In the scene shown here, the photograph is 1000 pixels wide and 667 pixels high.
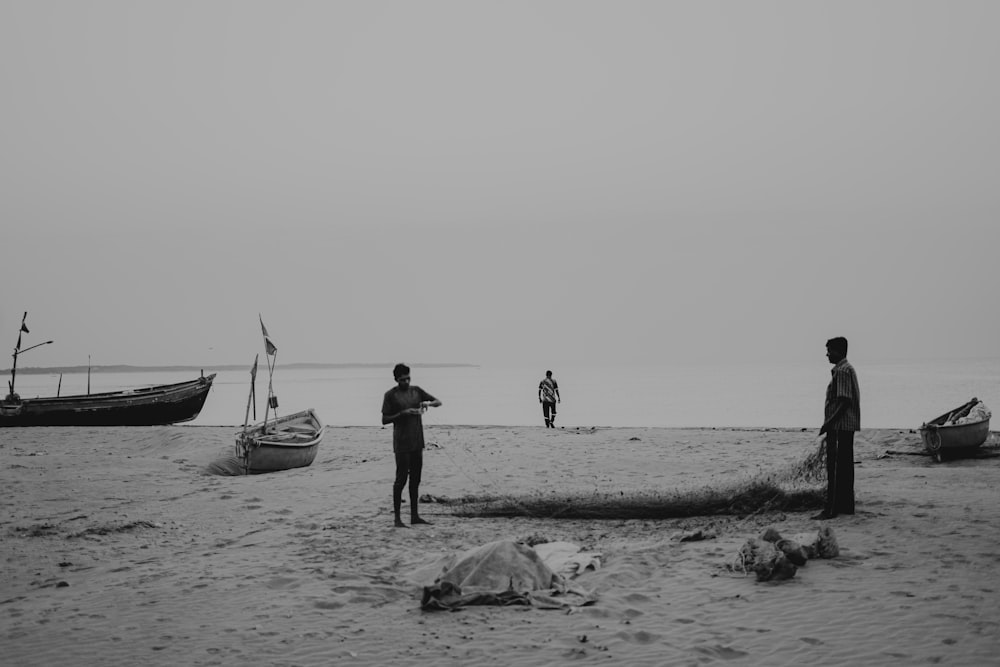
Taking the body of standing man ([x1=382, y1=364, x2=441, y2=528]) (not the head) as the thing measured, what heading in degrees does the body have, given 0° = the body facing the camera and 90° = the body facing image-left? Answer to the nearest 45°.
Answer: approximately 315°

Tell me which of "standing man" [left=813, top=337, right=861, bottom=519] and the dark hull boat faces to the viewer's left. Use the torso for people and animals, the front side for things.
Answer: the standing man

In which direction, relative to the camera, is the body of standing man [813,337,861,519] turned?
to the viewer's left

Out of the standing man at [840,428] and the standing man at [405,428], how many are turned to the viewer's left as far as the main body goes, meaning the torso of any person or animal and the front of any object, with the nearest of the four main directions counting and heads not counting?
1

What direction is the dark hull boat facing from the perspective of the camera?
to the viewer's right

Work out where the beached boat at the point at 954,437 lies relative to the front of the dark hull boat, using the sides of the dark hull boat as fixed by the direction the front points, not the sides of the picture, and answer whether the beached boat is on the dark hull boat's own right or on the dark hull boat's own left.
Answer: on the dark hull boat's own right

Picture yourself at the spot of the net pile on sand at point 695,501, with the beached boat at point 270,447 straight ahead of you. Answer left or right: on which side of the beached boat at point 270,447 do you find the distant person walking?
right

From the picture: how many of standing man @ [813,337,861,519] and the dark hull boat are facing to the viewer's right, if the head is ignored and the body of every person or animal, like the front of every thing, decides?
1

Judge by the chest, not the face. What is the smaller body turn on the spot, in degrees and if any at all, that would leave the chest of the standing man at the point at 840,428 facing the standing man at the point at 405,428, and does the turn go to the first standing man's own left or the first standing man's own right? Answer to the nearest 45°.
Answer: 0° — they already face them

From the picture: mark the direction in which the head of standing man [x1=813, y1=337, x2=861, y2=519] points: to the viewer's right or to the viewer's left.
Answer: to the viewer's left

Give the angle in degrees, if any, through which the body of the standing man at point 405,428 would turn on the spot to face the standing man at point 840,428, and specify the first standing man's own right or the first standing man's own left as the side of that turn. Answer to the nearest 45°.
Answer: approximately 45° to the first standing man's own left

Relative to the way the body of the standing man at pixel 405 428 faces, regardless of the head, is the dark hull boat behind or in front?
behind

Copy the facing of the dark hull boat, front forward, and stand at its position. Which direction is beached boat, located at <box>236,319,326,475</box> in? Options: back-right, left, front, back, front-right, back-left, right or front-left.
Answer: right
